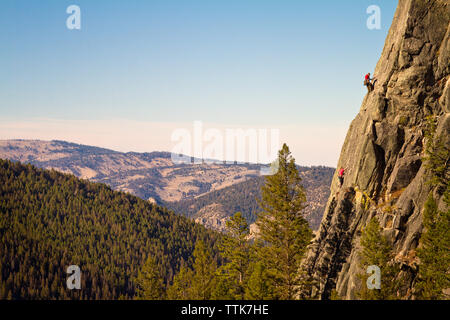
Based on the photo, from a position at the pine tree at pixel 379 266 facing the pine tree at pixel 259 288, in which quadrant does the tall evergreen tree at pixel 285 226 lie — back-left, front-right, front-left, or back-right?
front-right

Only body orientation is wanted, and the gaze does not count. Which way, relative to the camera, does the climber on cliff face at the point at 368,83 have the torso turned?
to the viewer's right

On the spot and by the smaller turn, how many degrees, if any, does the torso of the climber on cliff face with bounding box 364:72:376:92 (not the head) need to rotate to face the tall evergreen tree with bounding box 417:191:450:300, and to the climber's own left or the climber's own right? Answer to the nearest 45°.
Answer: approximately 90° to the climber's own right

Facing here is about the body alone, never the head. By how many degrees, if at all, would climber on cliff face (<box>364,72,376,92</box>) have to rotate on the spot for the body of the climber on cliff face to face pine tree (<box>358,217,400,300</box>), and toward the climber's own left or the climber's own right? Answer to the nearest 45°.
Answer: approximately 90° to the climber's own right

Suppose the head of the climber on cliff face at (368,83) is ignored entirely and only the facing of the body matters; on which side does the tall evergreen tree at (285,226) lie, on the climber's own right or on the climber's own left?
on the climber's own right
